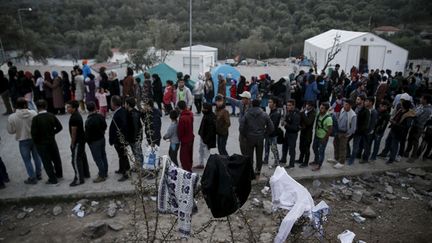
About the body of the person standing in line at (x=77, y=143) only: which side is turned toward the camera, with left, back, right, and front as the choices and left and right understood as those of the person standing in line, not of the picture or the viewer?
left

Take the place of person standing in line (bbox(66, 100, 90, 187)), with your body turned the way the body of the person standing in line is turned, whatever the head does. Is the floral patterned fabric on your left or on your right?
on your left

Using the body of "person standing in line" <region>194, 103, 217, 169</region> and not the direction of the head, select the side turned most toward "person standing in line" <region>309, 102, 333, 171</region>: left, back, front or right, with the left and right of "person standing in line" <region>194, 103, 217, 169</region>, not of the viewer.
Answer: back

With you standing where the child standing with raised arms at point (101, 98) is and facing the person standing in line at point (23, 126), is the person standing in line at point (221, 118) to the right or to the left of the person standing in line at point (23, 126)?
left

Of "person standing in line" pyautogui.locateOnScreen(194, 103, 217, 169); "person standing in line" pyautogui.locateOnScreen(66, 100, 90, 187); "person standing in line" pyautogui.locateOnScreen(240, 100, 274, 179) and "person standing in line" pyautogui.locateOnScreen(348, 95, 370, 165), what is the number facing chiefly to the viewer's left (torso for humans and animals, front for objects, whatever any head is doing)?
3

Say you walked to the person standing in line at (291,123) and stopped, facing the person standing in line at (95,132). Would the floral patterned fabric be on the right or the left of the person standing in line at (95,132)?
left

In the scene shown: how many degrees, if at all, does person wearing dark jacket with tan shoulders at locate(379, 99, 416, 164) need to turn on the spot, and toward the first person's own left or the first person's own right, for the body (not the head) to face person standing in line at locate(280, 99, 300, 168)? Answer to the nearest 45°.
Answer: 0° — they already face them

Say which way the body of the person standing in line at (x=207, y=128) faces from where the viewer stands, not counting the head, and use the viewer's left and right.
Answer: facing to the left of the viewer

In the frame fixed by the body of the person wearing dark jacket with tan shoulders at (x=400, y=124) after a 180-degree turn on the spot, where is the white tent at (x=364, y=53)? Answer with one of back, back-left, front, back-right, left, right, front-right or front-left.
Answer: front-left

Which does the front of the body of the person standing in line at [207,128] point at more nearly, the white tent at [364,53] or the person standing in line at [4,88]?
the person standing in line
